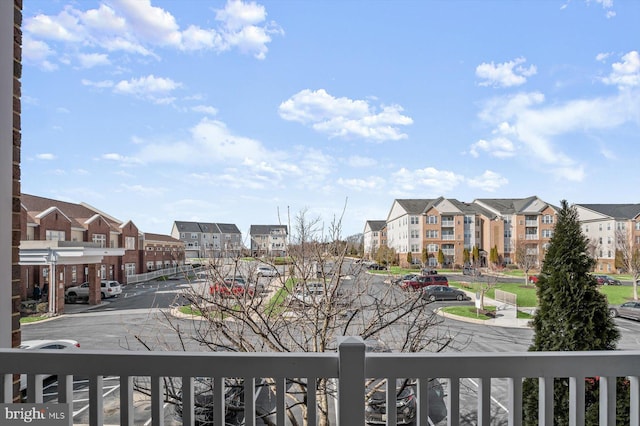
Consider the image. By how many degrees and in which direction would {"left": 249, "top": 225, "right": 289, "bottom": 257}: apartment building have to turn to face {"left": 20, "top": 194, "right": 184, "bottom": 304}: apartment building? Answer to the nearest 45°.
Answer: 0° — it already faces it

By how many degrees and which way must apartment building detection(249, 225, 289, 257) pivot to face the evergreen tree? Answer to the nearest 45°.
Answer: approximately 45° to its left

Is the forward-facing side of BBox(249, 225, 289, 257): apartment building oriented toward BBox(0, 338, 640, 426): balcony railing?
yes

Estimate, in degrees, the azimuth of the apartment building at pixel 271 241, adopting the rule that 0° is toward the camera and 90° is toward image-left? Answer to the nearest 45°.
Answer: approximately 0°
